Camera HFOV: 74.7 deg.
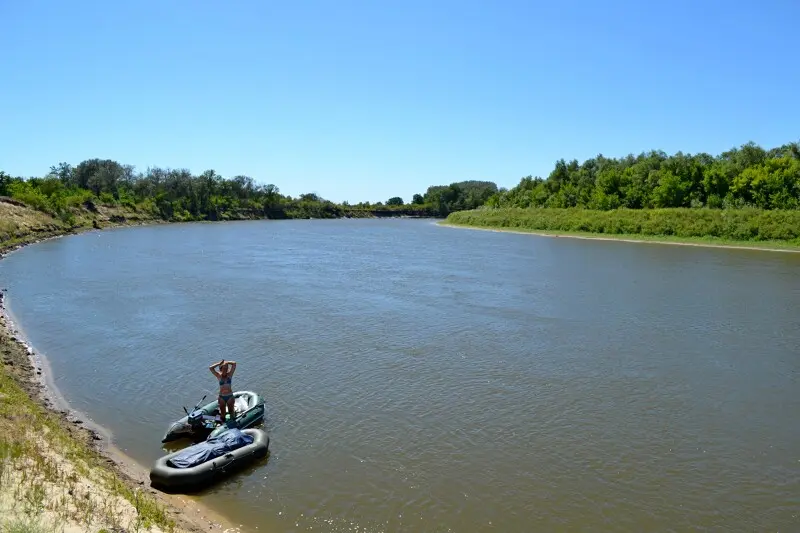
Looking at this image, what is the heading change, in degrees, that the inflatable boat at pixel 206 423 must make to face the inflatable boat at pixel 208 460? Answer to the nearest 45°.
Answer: approximately 135° to its right

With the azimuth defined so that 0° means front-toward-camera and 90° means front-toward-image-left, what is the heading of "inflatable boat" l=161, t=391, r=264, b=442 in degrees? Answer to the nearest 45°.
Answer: approximately 225°
